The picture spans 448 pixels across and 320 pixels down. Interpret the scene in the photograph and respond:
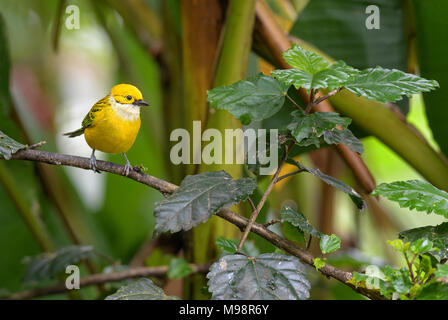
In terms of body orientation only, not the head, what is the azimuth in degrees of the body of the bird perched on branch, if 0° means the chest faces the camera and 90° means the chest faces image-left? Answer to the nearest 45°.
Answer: approximately 315°
